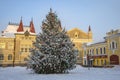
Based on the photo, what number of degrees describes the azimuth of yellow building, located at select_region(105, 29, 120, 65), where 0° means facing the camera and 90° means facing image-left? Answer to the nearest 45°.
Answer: approximately 45°

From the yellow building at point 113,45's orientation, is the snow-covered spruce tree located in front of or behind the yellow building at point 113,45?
in front
